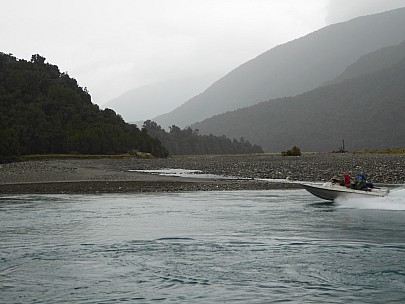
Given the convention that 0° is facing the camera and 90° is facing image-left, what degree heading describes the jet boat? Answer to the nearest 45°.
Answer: approximately 90°
